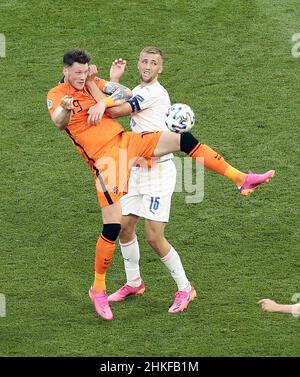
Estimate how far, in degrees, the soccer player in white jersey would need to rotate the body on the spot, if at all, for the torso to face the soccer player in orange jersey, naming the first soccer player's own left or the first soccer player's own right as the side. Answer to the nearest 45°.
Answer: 0° — they already face them

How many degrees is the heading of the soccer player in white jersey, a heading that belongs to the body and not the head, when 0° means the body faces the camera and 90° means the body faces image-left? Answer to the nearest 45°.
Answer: approximately 45°

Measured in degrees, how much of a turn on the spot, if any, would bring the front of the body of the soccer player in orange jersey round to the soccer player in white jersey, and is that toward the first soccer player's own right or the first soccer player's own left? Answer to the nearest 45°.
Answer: approximately 90° to the first soccer player's own left

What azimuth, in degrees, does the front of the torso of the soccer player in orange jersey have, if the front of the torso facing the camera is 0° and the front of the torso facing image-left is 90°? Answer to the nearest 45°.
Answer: approximately 315°
